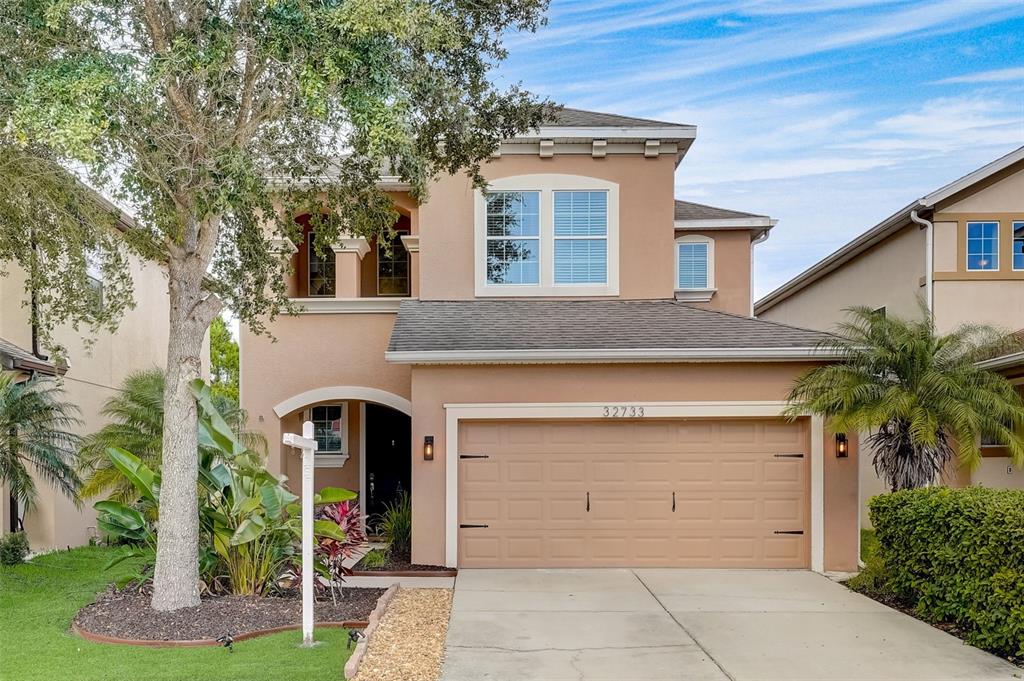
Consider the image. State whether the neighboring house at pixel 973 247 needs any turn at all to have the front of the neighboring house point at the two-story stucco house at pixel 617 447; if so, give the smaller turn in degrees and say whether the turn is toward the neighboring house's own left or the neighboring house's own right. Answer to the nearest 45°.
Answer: approximately 45° to the neighboring house's own right

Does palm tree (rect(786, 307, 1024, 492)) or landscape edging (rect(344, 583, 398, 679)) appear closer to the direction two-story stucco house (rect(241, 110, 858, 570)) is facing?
the landscape edging

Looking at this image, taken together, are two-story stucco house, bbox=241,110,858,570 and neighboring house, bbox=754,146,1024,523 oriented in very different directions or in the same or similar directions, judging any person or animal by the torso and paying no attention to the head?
same or similar directions

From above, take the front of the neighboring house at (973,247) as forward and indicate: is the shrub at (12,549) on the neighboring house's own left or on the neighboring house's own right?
on the neighboring house's own right

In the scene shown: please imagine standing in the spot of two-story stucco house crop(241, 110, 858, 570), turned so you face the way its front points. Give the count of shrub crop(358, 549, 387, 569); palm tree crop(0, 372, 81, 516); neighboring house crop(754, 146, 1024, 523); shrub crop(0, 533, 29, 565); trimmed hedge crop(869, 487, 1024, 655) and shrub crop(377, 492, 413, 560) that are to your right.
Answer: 4

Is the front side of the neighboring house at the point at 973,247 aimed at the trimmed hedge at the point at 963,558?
yes

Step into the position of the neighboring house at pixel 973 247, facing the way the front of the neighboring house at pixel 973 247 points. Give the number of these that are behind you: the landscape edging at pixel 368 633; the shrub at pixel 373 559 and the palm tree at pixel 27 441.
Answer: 0

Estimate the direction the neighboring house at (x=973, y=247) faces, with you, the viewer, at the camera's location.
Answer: facing the viewer

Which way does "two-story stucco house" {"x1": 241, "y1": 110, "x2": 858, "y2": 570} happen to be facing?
toward the camera

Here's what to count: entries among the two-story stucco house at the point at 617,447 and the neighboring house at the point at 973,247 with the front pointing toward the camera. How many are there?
2
